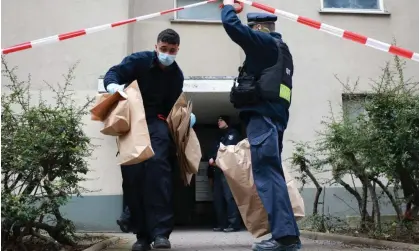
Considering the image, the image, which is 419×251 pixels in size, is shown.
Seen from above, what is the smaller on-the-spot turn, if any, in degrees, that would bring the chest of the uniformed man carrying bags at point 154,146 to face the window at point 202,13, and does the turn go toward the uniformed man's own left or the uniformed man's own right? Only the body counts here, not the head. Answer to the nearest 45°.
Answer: approximately 180°

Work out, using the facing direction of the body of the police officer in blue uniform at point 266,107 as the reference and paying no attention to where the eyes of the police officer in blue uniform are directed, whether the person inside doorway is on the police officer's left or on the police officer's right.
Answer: on the police officer's right

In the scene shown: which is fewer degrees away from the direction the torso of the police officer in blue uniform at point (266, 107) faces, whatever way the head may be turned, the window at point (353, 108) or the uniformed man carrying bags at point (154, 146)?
the uniformed man carrying bags

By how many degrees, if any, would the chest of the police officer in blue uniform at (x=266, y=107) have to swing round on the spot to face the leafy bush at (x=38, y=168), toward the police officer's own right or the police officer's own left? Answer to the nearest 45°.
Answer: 0° — they already face it

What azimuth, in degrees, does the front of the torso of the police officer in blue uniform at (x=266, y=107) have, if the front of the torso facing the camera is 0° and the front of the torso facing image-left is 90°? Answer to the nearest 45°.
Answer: approximately 90°
